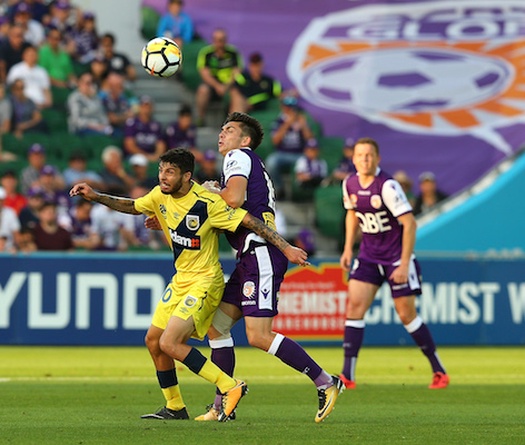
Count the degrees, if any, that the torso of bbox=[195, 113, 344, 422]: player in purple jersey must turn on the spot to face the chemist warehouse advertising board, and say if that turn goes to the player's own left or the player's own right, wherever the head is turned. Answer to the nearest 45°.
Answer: approximately 90° to the player's own right

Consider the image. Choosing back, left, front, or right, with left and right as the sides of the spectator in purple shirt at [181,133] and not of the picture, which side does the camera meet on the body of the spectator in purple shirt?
front

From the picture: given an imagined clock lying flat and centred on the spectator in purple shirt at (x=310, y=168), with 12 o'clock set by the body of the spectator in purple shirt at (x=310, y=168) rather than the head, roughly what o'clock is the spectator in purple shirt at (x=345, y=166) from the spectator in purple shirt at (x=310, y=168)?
the spectator in purple shirt at (x=345, y=166) is roughly at 9 o'clock from the spectator in purple shirt at (x=310, y=168).

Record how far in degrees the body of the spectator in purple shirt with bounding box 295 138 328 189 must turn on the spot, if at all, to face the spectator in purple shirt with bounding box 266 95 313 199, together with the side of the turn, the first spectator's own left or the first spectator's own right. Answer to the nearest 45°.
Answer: approximately 135° to the first spectator's own right

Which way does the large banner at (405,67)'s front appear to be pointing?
toward the camera

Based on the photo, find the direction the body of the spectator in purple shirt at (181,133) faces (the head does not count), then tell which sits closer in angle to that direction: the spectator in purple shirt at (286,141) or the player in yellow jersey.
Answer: the player in yellow jersey

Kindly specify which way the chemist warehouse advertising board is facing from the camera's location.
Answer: facing the viewer

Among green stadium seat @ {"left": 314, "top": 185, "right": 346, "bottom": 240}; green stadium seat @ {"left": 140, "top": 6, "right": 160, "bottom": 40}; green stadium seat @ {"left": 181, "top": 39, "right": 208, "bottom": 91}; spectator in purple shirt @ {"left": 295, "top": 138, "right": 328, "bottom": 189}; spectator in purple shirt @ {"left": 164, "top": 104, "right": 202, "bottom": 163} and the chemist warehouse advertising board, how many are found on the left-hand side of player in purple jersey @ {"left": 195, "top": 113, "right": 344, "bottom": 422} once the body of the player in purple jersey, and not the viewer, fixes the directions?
0

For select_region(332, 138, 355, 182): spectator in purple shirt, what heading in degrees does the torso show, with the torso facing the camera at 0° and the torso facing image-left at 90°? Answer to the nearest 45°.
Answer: approximately 45°

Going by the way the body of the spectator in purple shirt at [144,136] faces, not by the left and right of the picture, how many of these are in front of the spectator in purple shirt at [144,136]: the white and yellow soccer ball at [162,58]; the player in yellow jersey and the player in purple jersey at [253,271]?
3

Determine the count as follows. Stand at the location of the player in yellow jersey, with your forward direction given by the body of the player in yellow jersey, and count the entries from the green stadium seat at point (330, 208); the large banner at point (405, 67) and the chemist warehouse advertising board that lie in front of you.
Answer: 0

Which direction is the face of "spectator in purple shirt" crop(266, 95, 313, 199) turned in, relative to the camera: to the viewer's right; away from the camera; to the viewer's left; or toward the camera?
toward the camera

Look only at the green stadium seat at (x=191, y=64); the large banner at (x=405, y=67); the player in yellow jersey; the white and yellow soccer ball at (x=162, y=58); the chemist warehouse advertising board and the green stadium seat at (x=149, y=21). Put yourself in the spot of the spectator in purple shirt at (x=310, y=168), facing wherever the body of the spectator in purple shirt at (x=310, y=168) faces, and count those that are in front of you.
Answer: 3

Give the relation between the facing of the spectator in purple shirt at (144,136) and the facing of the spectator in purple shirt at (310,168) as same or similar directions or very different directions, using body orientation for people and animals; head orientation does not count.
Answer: same or similar directions
